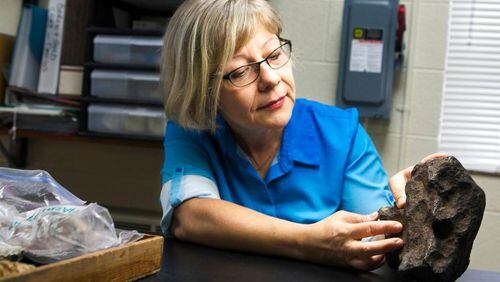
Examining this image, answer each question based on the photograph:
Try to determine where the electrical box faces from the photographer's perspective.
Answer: facing the viewer

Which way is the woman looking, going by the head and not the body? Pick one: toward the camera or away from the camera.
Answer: toward the camera

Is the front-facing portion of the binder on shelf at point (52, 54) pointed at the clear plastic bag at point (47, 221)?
yes

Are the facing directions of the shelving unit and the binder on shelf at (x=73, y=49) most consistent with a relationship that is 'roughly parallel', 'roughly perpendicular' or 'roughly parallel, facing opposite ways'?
roughly parallel

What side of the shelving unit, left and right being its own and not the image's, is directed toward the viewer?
front

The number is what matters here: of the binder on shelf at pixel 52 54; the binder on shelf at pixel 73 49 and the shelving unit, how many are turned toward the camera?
3

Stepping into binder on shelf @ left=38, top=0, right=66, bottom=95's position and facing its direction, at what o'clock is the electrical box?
The electrical box is roughly at 10 o'clock from the binder on shelf.

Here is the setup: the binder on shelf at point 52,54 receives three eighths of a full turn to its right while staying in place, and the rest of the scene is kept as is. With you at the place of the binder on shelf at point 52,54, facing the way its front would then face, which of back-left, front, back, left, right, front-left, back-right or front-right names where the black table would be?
back-left

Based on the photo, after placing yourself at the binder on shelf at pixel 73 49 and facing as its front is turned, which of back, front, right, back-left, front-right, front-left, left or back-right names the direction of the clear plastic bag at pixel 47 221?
front

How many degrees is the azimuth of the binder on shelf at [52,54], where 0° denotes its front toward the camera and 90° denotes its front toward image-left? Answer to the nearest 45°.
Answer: approximately 0°

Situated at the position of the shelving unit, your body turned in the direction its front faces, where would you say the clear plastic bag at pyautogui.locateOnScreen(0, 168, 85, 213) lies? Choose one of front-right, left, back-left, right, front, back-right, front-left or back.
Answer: front
